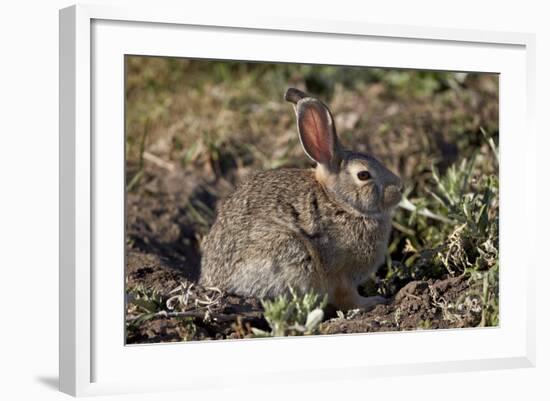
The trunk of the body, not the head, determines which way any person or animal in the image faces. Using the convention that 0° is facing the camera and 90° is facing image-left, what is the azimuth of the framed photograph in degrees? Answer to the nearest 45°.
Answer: approximately 315°
